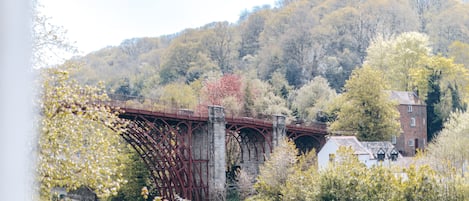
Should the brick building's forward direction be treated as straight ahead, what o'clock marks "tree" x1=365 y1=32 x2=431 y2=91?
The tree is roughly at 6 o'clock from the brick building.

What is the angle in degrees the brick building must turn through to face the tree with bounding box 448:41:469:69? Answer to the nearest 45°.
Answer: approximately 180°

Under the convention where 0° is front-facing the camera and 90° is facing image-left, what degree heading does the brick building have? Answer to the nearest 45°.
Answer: approximately 0°

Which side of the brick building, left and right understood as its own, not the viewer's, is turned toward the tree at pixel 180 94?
right

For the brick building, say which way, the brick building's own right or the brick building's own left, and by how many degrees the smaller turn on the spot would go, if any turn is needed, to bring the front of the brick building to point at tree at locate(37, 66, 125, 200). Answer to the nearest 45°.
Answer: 0° — it already faces it

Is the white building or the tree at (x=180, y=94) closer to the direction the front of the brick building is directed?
the white building

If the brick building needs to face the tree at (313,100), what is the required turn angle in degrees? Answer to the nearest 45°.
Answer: approximately 135° to its right

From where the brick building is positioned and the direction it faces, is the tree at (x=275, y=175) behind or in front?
in front

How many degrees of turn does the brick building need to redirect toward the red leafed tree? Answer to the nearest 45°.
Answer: approximately 90° to its right

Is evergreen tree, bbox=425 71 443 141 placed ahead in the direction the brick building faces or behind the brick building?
behind
